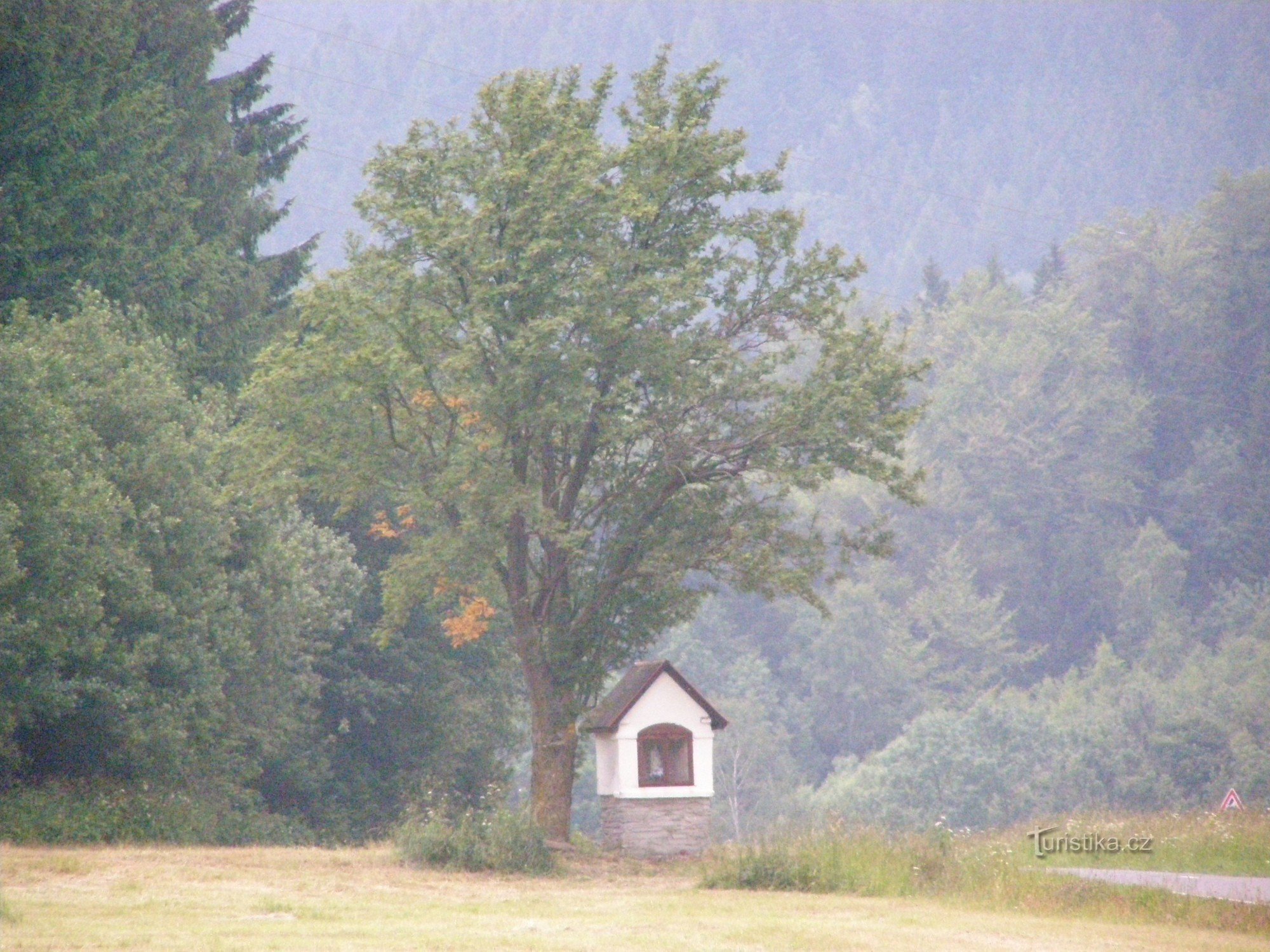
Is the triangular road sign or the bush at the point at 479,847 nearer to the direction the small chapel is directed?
the bush

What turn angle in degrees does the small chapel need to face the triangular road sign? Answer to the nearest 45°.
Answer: approximately 135° to its left

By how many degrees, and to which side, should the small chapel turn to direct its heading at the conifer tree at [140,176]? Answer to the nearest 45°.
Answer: approximately 135° to its right

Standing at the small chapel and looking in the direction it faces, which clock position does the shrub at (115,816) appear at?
The shrub is roughly at 3 o'clock from the small chapel.

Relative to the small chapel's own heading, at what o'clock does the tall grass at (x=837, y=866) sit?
The tall grass is roughly at 11 o'clock from the small chapel.

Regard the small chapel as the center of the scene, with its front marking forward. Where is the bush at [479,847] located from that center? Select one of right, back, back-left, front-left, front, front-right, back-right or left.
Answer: front-right

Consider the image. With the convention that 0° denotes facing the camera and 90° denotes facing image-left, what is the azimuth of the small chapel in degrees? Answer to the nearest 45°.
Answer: approximately 0°
